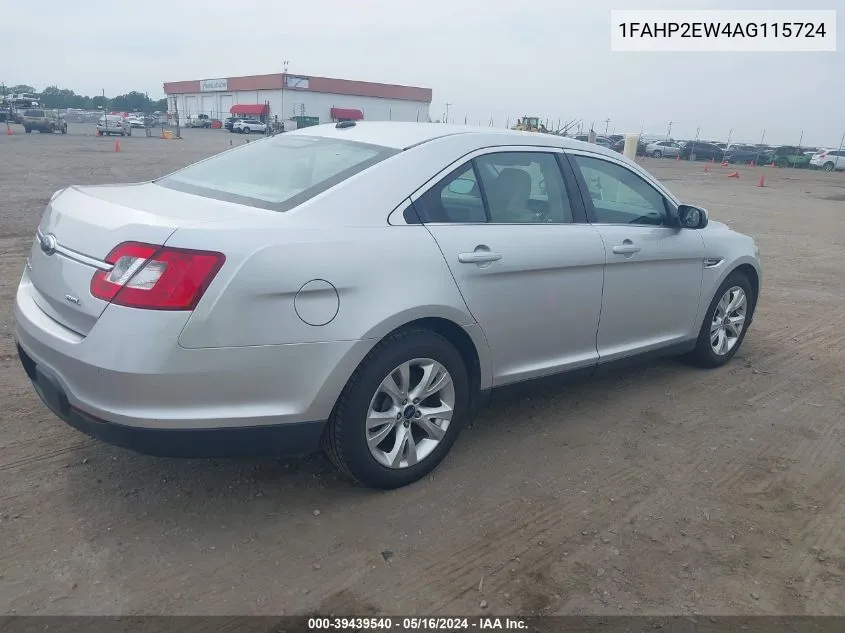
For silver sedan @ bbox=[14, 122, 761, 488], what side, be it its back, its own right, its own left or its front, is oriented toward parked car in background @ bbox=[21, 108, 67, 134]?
left

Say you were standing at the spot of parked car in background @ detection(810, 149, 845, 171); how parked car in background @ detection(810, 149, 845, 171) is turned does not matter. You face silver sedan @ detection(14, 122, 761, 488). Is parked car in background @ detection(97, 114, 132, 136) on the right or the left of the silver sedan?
right

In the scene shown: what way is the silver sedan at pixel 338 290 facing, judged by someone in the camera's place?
facing away from the viewer and to the right of the viewer

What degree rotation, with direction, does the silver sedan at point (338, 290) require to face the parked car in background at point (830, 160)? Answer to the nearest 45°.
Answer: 0° — it already faces it

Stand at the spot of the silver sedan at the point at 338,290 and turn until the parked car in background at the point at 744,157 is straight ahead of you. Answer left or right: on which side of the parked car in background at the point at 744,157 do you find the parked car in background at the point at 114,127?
left

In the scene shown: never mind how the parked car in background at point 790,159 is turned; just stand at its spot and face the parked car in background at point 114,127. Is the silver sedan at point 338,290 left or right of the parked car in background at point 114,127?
left

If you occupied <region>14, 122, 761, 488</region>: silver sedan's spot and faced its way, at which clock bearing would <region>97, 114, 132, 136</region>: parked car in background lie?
The parked car in background is roughly at 10 o'clock from the silver sedan.
